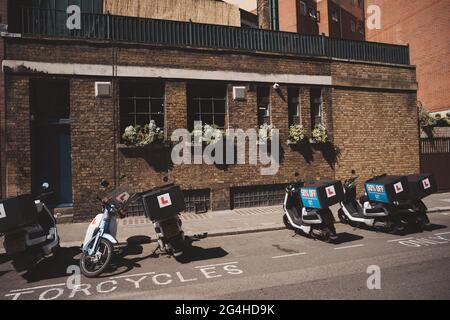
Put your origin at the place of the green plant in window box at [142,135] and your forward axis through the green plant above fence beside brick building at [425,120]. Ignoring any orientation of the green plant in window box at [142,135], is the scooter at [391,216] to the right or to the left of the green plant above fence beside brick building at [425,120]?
right

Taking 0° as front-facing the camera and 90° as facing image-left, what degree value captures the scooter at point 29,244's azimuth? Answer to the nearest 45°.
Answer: approximately 225°

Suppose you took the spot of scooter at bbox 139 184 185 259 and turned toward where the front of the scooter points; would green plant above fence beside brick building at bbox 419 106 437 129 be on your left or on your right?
on your right

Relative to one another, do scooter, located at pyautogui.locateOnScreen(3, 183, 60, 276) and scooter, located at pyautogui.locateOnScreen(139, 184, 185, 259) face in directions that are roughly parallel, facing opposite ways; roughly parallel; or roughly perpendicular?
roughly parallel

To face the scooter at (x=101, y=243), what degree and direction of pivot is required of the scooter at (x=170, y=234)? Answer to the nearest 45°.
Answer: approximately 45° to its left
